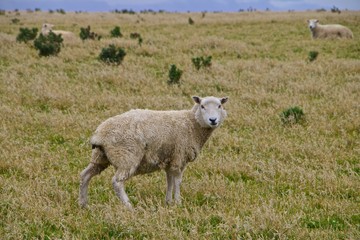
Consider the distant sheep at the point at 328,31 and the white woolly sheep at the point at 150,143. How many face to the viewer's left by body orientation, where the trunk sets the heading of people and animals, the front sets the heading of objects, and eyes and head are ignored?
1

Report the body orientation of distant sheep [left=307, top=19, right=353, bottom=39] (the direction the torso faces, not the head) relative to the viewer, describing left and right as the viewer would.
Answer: facing to the left of the viewer

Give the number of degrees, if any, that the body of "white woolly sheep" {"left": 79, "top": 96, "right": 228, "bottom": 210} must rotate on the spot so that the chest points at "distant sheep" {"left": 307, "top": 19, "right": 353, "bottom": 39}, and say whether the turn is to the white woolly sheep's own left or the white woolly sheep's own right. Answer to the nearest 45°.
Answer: approximately 45° to the white woolly sheep's own left

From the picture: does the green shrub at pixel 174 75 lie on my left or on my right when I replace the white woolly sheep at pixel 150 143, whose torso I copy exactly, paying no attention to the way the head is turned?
on my left

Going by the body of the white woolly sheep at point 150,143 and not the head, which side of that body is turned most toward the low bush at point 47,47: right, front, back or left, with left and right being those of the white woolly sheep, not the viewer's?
left

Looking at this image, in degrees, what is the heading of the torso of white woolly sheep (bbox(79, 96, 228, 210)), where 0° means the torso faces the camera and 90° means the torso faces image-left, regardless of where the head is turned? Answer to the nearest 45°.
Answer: approximately 270°

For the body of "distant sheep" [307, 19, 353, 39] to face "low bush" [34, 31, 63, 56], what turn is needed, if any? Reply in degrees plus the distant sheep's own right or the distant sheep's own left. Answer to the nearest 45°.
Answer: approximately 45° to the distant sheep's own left

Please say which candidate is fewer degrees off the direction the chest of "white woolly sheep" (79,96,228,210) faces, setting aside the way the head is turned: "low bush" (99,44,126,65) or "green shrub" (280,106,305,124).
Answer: the green shrub

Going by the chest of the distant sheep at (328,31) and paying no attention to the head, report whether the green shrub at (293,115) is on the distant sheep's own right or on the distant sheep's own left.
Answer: on the distant sheep's own left

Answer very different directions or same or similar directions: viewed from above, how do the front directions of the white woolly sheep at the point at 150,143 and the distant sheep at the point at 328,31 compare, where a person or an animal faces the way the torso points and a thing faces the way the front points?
very different directions
